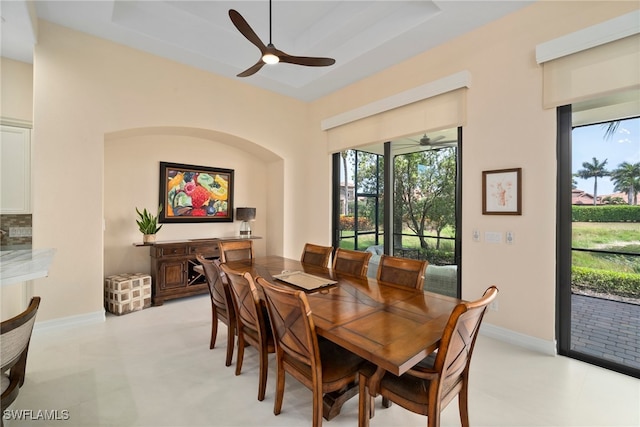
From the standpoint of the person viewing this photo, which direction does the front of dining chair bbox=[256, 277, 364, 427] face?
facing away from the viewer and to the right of the viewer

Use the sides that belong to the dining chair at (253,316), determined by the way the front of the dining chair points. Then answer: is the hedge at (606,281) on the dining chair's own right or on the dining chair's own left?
on the dining chair's own right

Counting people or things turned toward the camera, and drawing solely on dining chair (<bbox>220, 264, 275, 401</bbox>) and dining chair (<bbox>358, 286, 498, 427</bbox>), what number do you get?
0

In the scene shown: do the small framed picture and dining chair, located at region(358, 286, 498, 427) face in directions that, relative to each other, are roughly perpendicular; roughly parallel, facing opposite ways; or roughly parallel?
roughly perpendicular

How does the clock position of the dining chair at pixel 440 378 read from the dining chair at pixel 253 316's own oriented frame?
the dining chair at pixel 440 378 is roughly at 3 o'clock from the dining chair at pixel 253 316.

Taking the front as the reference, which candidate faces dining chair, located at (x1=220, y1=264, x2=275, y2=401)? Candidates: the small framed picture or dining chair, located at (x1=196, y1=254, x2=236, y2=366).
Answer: the small framed picture

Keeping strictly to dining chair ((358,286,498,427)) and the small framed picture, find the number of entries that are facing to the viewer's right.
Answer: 0

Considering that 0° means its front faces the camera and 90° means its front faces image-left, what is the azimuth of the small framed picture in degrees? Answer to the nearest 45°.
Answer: approximately 45°

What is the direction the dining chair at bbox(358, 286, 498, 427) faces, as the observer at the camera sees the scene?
facing away from the viewer and to the left of the viewer

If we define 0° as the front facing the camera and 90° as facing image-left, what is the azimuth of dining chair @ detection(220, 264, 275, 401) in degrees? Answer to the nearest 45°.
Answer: approximately 225°

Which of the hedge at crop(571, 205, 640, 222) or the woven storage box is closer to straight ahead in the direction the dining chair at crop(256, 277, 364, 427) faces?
the hedge

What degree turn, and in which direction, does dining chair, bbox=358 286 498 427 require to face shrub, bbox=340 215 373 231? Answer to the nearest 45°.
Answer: approximately 45° to its right
